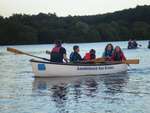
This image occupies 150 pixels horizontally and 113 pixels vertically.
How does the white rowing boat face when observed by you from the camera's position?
facing to the left of the viewer

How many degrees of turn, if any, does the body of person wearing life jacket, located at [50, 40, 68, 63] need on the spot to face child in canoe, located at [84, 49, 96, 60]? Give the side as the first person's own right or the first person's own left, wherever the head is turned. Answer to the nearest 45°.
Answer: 0° — they already face them
